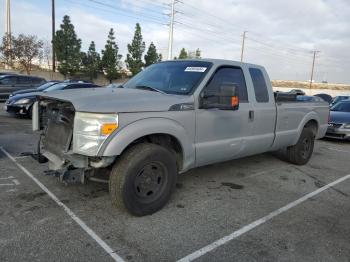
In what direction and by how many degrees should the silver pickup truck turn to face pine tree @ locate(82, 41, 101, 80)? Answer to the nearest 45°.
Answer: approximately 135° to its right

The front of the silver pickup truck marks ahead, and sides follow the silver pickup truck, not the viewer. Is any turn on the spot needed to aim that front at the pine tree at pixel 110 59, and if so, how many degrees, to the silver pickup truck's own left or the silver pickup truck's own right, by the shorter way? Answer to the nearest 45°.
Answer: approximately 135° to the silver pickup truck's own right

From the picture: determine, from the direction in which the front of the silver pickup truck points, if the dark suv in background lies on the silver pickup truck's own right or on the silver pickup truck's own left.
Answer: on the silver pickup truck's own right

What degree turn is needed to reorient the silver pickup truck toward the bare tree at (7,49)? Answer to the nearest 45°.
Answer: approximately 90° to its right

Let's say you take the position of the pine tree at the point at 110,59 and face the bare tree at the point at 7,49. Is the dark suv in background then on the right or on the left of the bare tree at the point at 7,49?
left

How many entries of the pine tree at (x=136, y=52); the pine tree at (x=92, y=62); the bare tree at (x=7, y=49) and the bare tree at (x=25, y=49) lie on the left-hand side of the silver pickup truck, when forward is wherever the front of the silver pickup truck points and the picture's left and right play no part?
0

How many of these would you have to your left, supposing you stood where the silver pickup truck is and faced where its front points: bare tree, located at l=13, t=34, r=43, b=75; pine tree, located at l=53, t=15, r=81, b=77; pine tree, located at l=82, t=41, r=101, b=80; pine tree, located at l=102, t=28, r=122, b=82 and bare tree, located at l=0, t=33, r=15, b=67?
0

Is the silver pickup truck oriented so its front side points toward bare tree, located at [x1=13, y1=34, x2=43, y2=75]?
no

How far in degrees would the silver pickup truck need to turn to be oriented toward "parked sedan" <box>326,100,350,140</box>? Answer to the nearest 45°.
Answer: approximately 180°

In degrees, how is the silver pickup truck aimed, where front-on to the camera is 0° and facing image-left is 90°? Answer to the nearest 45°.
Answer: approximately 45°

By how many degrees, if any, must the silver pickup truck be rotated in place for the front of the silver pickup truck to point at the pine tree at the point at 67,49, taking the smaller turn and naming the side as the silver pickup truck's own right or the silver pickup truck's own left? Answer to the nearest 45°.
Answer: approximately 135° to the silver pickup truck's own right

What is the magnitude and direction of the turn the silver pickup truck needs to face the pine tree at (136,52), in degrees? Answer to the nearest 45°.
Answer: approximately 135° to its right

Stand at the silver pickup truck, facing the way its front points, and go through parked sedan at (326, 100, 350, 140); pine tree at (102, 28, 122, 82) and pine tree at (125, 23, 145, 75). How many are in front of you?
0

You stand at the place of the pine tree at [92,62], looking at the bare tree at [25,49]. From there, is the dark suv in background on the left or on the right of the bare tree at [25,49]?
left
